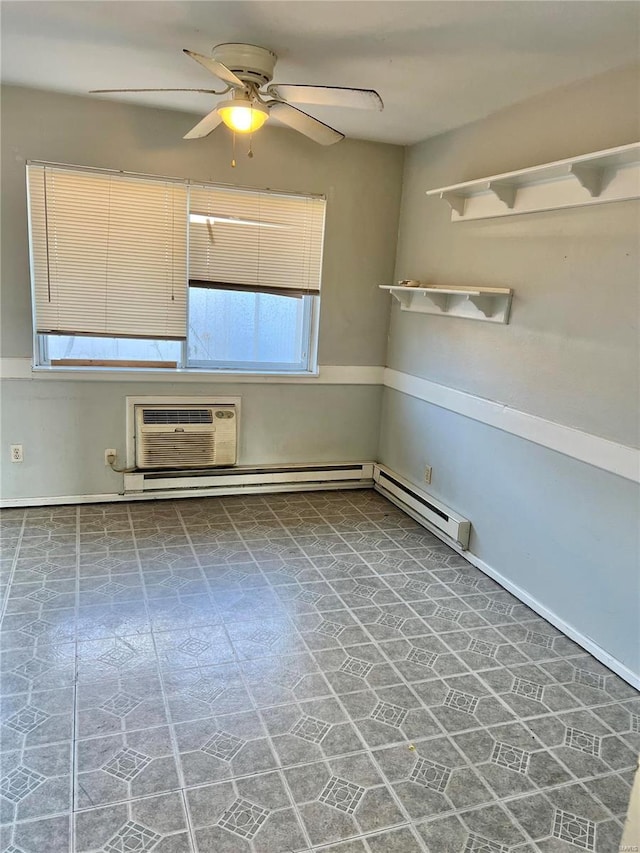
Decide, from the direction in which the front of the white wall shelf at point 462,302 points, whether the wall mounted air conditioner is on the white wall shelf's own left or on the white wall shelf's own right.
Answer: on the white wall shelf's own right

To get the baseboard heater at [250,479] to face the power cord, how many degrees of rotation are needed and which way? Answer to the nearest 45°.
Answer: approximately 90° to its right

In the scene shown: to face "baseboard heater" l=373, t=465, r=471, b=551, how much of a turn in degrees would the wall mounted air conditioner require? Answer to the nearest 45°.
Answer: approximately 90° to its left

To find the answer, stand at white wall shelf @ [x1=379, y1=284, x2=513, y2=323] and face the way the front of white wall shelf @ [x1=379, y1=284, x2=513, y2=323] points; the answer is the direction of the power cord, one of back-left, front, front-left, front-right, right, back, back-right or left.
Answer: front-right

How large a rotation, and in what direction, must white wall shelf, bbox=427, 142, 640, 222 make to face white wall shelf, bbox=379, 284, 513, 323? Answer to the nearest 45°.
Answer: approximately 90° to its right

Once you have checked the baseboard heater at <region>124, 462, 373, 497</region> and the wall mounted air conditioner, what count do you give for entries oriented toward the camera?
2

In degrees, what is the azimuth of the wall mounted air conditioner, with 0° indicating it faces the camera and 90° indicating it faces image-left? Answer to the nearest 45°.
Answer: approximately 0°

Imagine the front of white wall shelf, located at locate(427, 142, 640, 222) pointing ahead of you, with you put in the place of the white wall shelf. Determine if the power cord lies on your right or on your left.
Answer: on your right

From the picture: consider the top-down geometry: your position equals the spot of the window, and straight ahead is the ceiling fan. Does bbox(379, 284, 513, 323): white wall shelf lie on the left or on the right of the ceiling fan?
left

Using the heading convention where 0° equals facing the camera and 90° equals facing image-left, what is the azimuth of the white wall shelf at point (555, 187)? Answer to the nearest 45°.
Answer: approximately 45°
